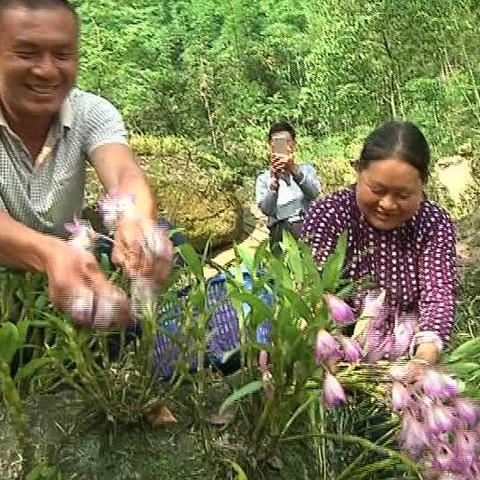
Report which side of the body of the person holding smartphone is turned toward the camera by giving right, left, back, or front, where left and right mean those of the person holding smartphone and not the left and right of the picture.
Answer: front

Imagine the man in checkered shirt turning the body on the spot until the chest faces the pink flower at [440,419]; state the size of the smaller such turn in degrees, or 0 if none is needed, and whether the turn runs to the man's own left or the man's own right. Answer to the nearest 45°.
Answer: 0° — they already face it

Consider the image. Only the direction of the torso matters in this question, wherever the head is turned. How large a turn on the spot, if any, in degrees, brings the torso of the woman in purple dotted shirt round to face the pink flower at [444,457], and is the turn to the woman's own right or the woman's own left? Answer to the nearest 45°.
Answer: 0° — they already face it

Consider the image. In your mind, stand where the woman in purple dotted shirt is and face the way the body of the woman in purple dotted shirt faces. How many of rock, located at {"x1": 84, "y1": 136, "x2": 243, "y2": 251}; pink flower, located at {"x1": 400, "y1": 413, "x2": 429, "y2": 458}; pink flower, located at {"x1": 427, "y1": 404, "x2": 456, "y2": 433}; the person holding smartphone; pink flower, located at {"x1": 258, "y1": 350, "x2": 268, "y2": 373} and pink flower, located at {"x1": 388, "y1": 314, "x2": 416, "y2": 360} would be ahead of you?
4

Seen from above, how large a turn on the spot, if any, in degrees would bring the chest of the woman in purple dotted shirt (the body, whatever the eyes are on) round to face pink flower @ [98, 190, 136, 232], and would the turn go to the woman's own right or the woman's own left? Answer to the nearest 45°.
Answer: approximately 45° to the woman's own right

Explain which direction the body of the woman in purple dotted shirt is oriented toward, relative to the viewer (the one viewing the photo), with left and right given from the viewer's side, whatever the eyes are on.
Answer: facing the viewer

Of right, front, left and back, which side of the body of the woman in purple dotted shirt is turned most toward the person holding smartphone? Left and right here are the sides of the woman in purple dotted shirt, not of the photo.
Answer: back

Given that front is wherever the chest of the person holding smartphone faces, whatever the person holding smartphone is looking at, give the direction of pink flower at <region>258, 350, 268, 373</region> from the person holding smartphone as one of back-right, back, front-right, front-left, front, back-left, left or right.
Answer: front

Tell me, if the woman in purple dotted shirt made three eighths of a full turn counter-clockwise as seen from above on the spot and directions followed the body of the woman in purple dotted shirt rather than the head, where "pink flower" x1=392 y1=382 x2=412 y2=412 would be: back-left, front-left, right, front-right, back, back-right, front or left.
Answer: back-right

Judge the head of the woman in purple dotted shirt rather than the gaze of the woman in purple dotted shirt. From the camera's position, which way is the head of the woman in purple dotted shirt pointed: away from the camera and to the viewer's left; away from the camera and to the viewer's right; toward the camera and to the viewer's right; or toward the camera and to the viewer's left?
toward the camera and to the viewer's left

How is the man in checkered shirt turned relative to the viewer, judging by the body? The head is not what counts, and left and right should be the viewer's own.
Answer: facing the viewer and to the right of the viewer

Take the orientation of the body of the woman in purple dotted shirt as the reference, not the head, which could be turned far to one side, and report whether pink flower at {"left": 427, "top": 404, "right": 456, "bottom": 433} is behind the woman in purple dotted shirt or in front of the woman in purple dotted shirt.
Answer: in front

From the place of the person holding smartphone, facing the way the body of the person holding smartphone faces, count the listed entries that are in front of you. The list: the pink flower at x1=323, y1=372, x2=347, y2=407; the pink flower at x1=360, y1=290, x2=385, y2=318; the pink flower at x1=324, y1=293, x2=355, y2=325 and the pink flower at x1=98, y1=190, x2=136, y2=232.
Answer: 4

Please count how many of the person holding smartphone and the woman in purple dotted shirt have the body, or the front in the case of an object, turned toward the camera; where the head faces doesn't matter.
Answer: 2

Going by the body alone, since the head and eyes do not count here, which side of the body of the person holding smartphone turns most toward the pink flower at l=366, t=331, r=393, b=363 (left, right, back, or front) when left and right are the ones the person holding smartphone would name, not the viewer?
front
